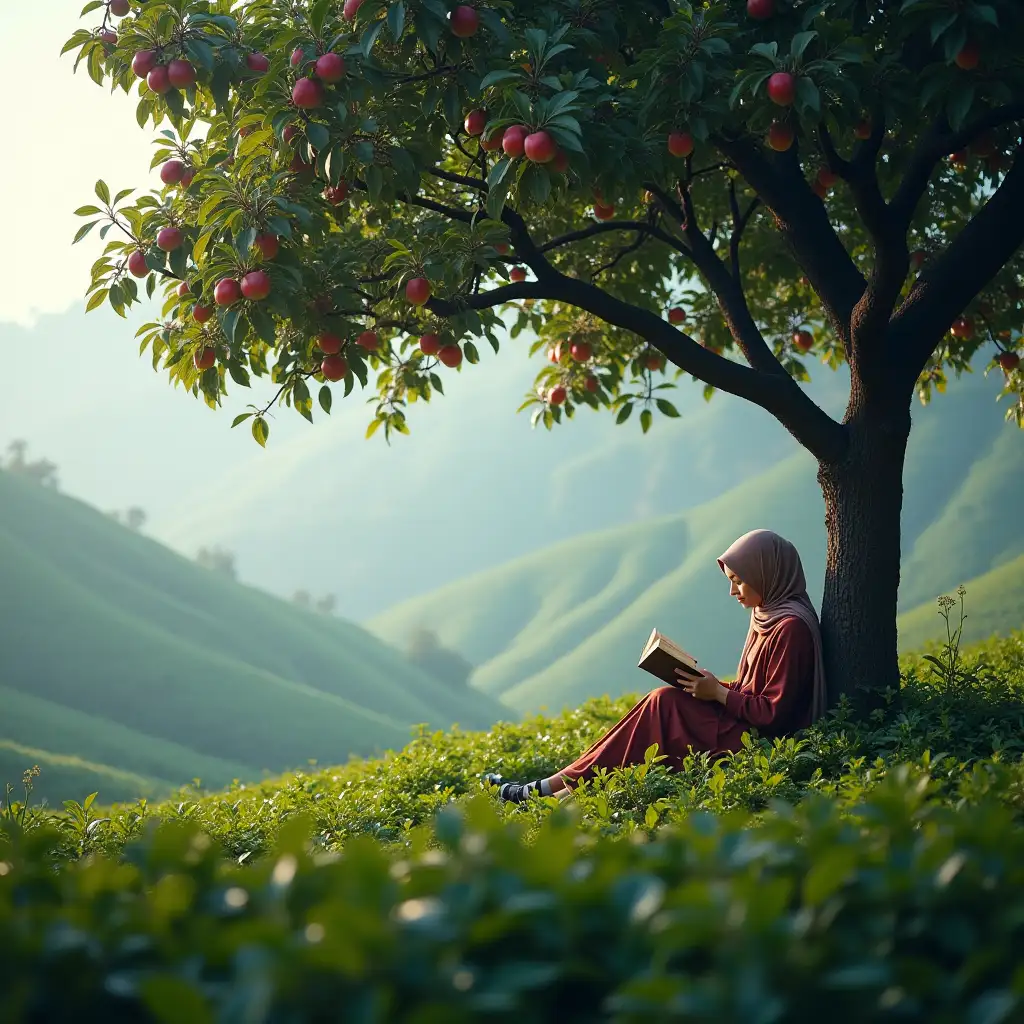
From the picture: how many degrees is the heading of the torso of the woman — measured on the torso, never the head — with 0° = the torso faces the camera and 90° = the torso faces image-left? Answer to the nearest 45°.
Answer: approximately 90°

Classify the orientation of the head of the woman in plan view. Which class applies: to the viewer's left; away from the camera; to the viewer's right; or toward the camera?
to the viewer's left
